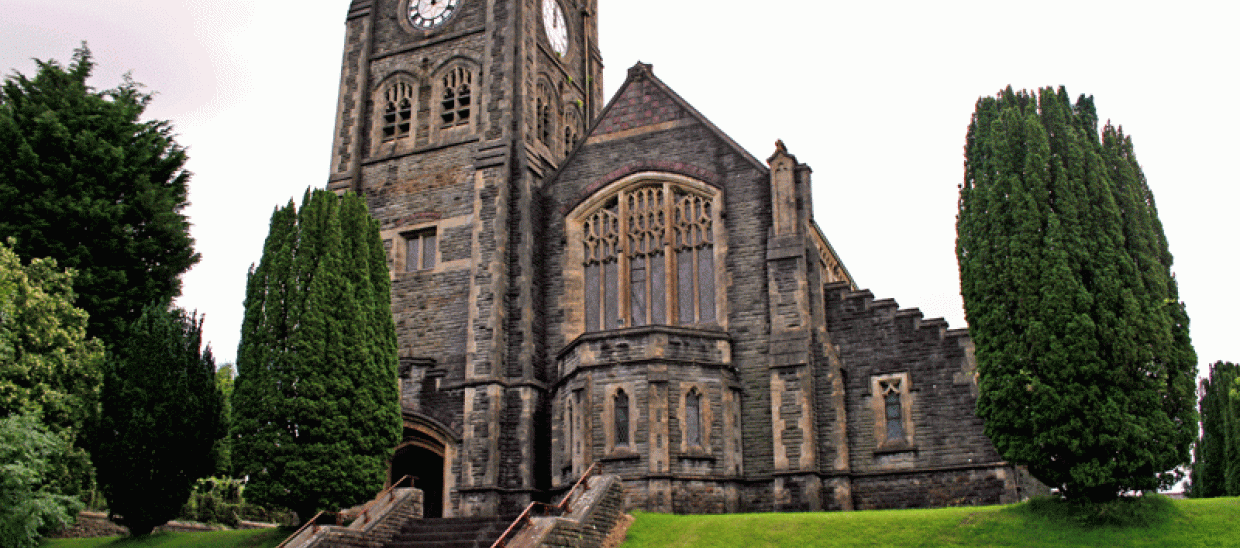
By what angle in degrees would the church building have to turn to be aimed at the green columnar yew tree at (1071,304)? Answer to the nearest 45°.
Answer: approximately 45° to its left

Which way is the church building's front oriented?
toward the camera

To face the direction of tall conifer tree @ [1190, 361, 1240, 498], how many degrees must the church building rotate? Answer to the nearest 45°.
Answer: approximately 135° to its left

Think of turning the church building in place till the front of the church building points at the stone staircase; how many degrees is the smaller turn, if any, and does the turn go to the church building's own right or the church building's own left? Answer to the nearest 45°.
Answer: approximately 45° to the church building's own right

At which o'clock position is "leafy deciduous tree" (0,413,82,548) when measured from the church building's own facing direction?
The leafy deciduous tree is roughly at 2 o'clock from the church building.

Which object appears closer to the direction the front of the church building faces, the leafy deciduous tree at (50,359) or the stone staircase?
the stone staircase

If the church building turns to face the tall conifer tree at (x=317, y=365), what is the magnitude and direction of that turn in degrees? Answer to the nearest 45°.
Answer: approximately 45° to its right

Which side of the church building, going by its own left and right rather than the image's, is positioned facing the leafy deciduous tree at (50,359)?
right

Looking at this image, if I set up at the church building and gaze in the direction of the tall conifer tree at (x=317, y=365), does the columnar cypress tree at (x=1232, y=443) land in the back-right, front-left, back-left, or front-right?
back-left

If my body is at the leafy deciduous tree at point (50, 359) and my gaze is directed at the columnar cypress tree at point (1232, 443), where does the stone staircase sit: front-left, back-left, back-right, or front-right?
front-right

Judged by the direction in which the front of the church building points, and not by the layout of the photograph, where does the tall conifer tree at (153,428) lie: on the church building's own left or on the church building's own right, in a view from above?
on the church building's own right

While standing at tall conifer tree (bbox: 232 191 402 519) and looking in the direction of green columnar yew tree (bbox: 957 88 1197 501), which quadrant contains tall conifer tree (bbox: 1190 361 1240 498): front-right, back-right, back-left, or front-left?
front-left

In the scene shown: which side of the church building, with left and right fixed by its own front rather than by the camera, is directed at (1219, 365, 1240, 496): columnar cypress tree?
left
